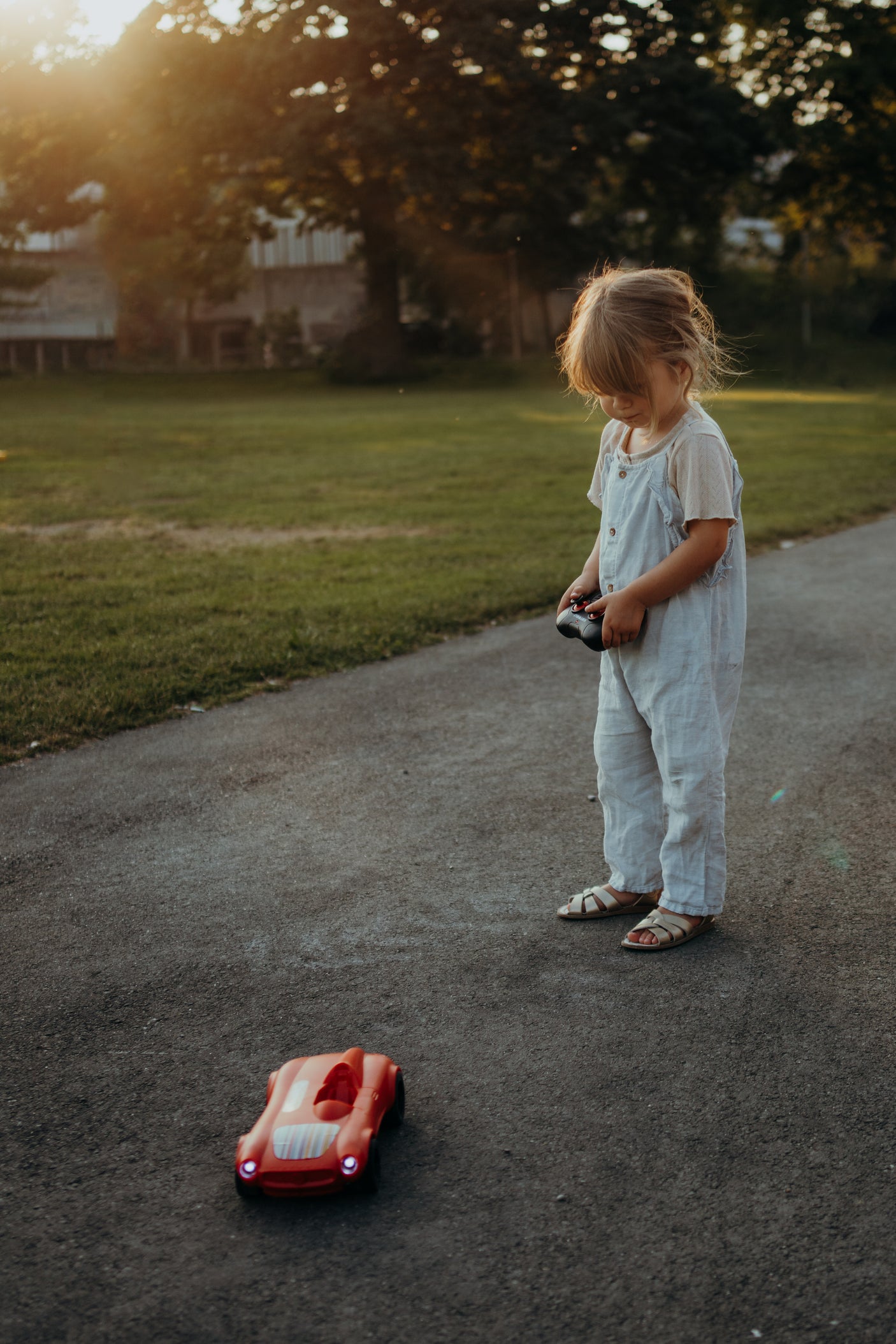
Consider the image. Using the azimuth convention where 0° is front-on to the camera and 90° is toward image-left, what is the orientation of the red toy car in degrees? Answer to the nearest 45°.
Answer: approximately 0°

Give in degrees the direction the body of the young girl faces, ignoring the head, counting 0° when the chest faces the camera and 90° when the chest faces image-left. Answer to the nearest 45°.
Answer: approximately 45°

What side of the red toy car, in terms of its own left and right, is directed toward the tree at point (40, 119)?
back

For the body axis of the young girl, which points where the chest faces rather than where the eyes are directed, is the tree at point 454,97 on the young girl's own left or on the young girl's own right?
on the young girl's own right

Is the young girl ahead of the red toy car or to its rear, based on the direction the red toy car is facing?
to the rear
